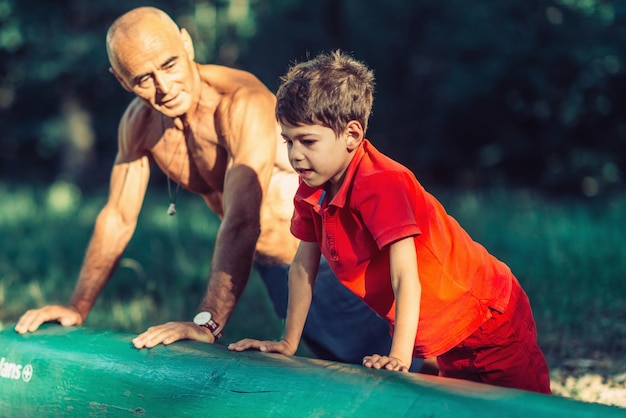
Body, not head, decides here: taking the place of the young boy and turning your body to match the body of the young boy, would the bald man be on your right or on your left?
on your right

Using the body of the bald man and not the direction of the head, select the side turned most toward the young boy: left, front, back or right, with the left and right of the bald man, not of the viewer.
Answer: left

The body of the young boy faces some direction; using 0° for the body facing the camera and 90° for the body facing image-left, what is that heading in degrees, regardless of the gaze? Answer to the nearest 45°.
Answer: approximately 45°
